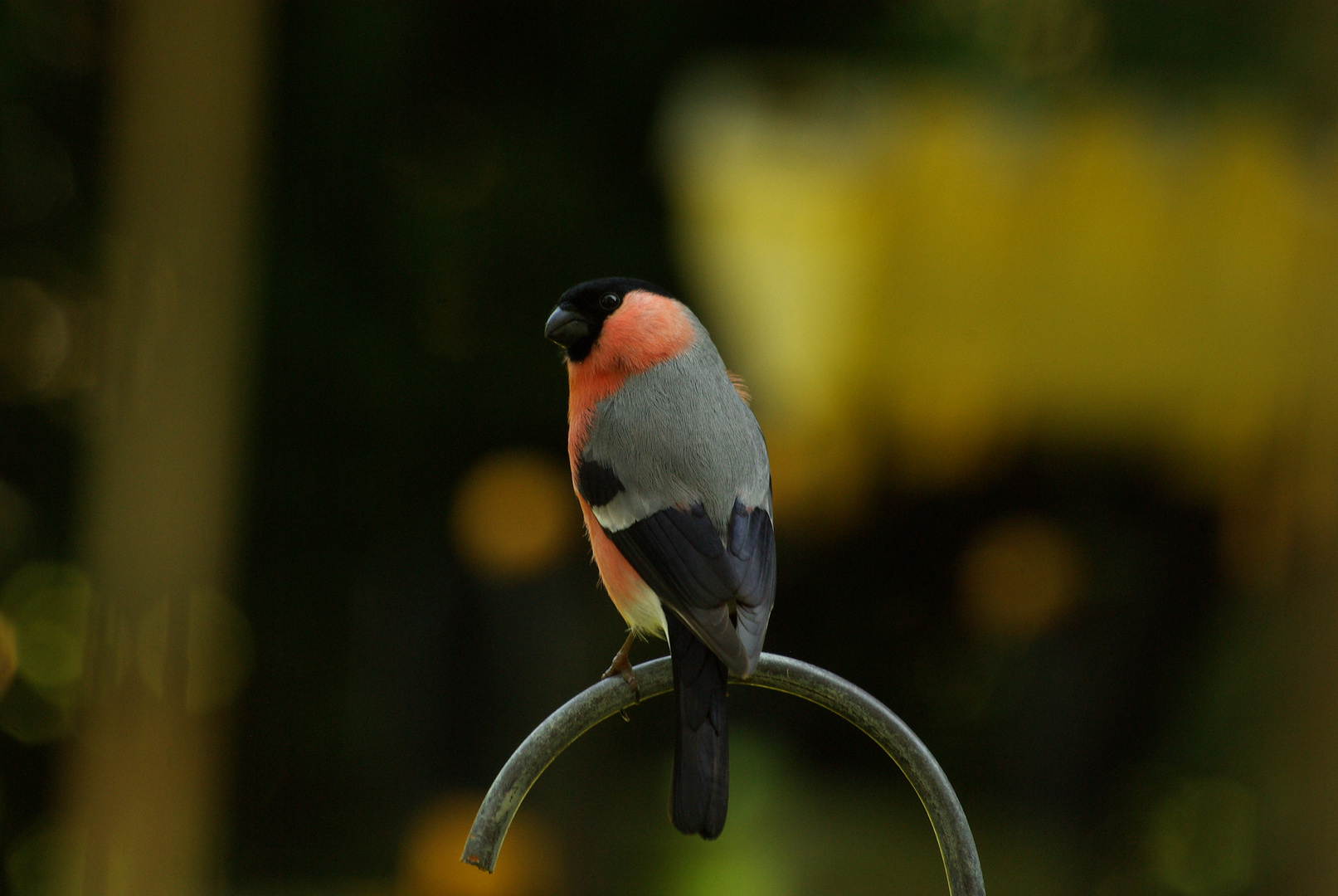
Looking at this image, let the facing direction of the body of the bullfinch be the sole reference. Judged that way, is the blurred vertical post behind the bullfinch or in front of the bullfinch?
in front

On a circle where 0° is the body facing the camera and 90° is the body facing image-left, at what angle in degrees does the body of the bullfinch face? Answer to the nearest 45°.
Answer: approximately 135°
